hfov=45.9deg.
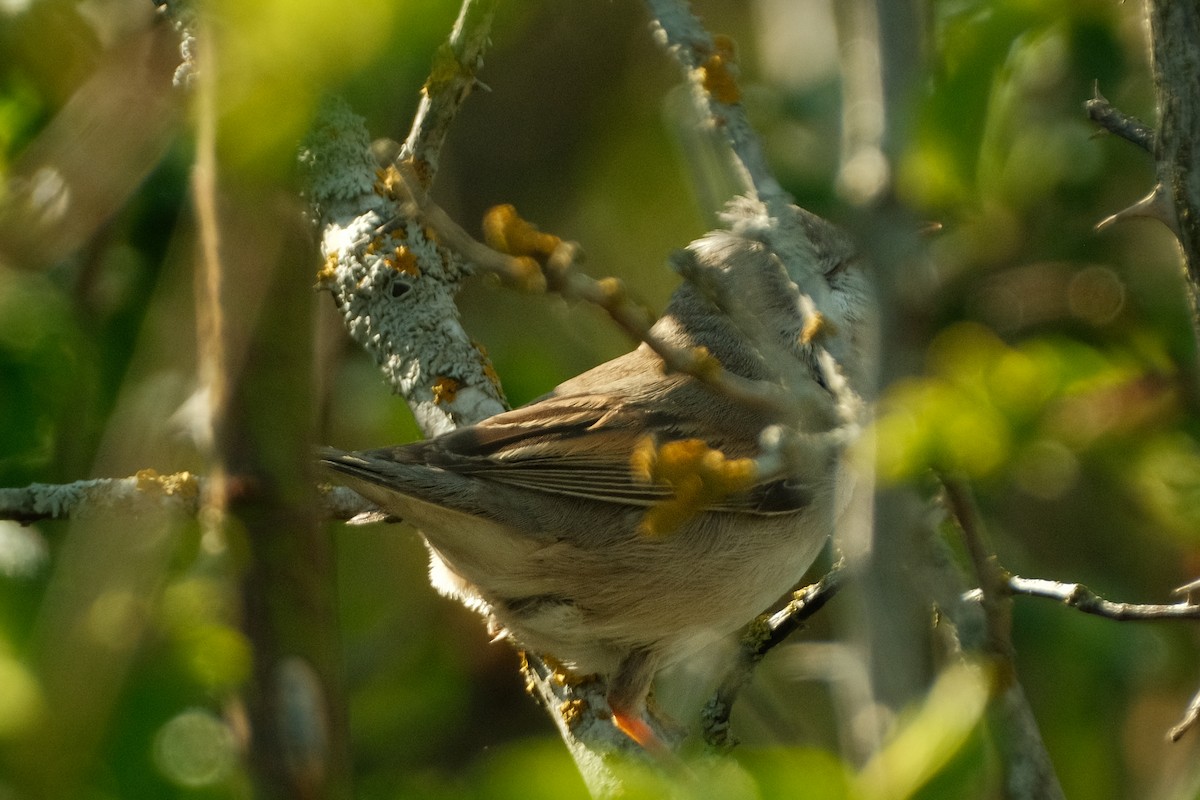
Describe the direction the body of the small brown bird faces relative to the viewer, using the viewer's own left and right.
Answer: facing to the right of the viewer

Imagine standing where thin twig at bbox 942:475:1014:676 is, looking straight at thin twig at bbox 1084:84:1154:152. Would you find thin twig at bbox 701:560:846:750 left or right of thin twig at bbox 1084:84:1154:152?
left

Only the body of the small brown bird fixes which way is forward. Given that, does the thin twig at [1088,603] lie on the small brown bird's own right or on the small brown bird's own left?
on the small brown bird's own right
